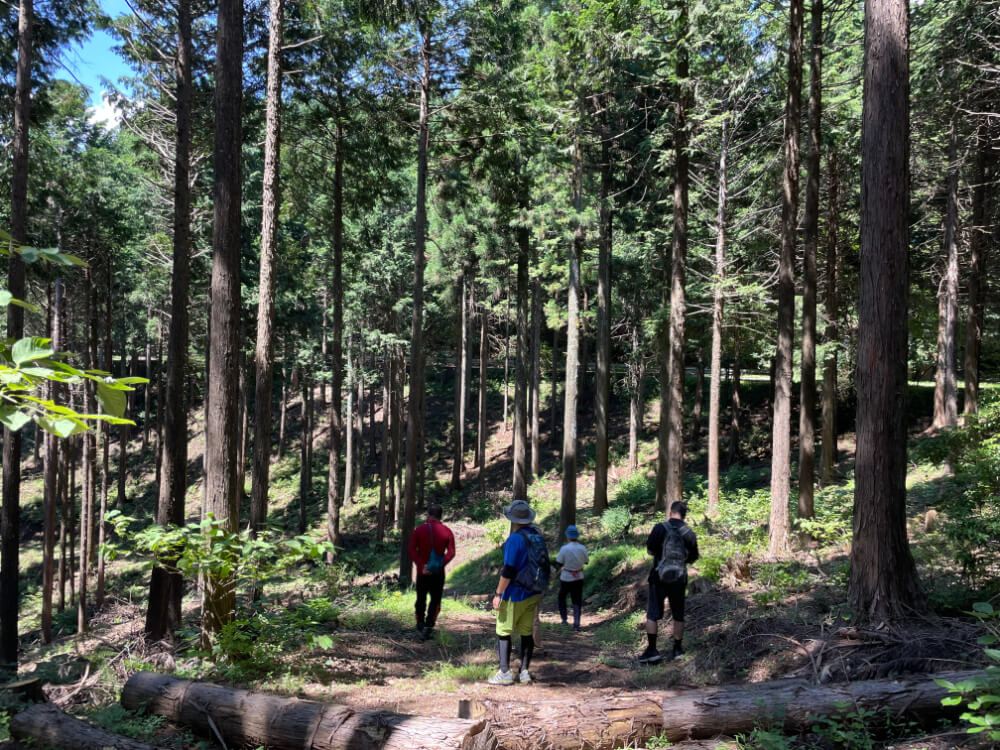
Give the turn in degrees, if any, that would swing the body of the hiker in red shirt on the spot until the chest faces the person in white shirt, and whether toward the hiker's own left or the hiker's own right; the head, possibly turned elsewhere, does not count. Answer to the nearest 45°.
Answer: approximately 45° to the hiker's own right

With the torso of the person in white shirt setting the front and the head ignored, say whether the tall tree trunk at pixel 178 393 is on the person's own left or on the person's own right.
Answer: on the person's own left

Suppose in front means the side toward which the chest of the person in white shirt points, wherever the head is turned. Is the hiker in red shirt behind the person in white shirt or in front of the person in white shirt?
behind

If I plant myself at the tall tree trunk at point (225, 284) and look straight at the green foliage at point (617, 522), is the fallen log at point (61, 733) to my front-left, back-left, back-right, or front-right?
back-right

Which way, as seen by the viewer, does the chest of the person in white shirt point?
away from the camera

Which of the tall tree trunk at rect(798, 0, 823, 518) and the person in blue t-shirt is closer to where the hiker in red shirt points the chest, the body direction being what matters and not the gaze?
the tall tree trunk

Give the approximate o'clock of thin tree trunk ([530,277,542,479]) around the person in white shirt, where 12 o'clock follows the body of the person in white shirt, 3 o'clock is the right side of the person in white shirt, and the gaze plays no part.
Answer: The thin tree trunk is roughly at 12 o'clock from the person in white shirt.

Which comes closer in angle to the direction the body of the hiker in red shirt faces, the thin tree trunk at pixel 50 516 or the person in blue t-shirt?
the thin tree trunk

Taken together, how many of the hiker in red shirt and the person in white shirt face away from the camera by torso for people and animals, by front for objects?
2

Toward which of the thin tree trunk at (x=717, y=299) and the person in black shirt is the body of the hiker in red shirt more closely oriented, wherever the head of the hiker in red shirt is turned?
the thin tree trunk

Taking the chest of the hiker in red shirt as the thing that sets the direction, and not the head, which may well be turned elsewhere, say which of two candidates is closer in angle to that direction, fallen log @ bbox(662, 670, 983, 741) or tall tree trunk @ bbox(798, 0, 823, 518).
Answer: the tall tree trunk

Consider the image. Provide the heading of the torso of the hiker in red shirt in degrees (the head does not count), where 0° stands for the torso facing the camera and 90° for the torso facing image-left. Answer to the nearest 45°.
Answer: approximately 180°
